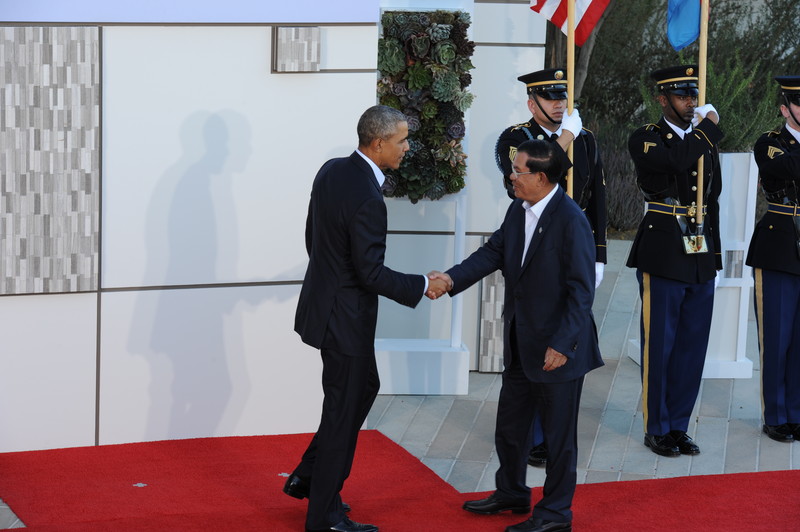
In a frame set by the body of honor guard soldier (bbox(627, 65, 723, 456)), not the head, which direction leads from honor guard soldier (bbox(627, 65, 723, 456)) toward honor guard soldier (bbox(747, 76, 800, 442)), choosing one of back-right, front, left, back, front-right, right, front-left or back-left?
left

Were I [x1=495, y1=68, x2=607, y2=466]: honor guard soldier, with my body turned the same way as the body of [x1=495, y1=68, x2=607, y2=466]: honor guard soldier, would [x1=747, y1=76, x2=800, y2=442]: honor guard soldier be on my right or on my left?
on my left

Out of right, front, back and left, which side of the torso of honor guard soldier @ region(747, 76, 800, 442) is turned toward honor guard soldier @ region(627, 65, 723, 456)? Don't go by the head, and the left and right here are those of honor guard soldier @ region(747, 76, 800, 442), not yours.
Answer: right

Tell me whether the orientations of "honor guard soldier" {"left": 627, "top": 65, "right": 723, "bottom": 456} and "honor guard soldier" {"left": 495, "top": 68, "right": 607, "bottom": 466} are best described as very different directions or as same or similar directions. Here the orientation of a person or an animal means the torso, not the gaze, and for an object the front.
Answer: same or similar directions

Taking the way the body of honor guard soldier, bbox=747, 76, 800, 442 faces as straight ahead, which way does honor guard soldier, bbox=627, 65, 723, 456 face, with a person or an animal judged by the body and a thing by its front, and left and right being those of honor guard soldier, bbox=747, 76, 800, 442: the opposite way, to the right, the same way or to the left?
the same way

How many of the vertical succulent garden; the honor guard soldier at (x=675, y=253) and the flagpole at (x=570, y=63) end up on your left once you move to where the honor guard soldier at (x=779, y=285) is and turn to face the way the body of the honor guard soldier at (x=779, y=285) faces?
0

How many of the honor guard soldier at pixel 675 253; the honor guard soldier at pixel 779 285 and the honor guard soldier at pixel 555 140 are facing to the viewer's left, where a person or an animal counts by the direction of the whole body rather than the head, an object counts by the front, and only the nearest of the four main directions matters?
0

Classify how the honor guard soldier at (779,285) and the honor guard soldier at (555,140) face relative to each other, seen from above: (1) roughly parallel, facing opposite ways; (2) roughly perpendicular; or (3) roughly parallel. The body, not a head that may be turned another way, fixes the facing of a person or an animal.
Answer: roughly parallel

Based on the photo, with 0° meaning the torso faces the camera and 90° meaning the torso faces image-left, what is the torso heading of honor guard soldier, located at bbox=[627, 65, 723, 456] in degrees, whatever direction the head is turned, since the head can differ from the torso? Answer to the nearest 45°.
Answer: approximately 315°

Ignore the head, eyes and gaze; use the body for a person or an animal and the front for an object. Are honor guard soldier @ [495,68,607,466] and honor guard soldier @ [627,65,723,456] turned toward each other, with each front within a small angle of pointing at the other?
no

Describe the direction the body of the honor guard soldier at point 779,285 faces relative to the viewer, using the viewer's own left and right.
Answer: facing the viewer and to the right of the viewer

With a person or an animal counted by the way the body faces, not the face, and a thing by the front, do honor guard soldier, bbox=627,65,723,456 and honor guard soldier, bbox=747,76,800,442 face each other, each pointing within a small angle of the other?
no

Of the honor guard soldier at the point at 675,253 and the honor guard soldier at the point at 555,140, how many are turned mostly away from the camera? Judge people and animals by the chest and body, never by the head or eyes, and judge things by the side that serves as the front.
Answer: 0

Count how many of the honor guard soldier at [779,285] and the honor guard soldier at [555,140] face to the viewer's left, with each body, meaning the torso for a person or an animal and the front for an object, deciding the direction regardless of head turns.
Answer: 0

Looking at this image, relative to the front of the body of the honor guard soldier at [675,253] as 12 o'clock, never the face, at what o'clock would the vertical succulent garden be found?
The vertical succulent garden is roughly at 5 o'clock from the honor guard soldier.
